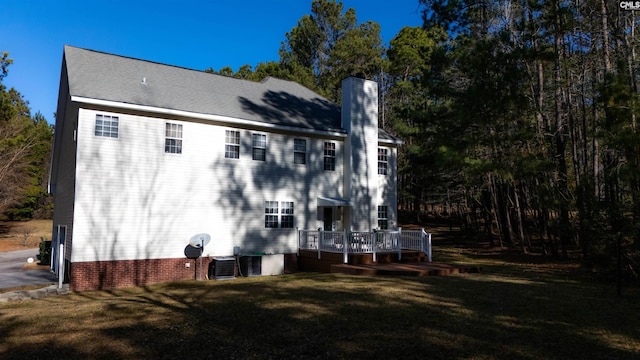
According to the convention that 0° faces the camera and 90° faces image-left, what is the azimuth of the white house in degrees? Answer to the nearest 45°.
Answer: approximately 135°
